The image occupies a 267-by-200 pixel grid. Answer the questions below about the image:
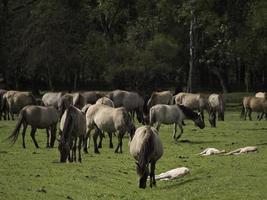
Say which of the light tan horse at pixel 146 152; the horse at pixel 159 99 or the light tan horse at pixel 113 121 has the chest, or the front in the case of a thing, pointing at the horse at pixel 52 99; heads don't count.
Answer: the horse at pixel 159 99

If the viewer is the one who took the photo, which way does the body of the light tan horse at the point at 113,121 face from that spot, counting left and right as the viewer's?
facing to the right of the viewer

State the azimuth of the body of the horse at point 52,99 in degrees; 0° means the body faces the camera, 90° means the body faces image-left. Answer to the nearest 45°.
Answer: approximately 270°
